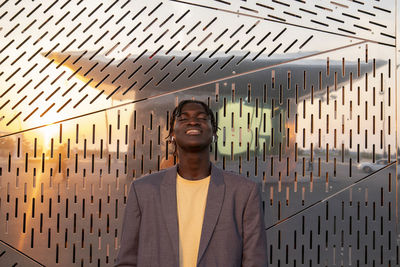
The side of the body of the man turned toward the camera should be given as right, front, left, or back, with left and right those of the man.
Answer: front
